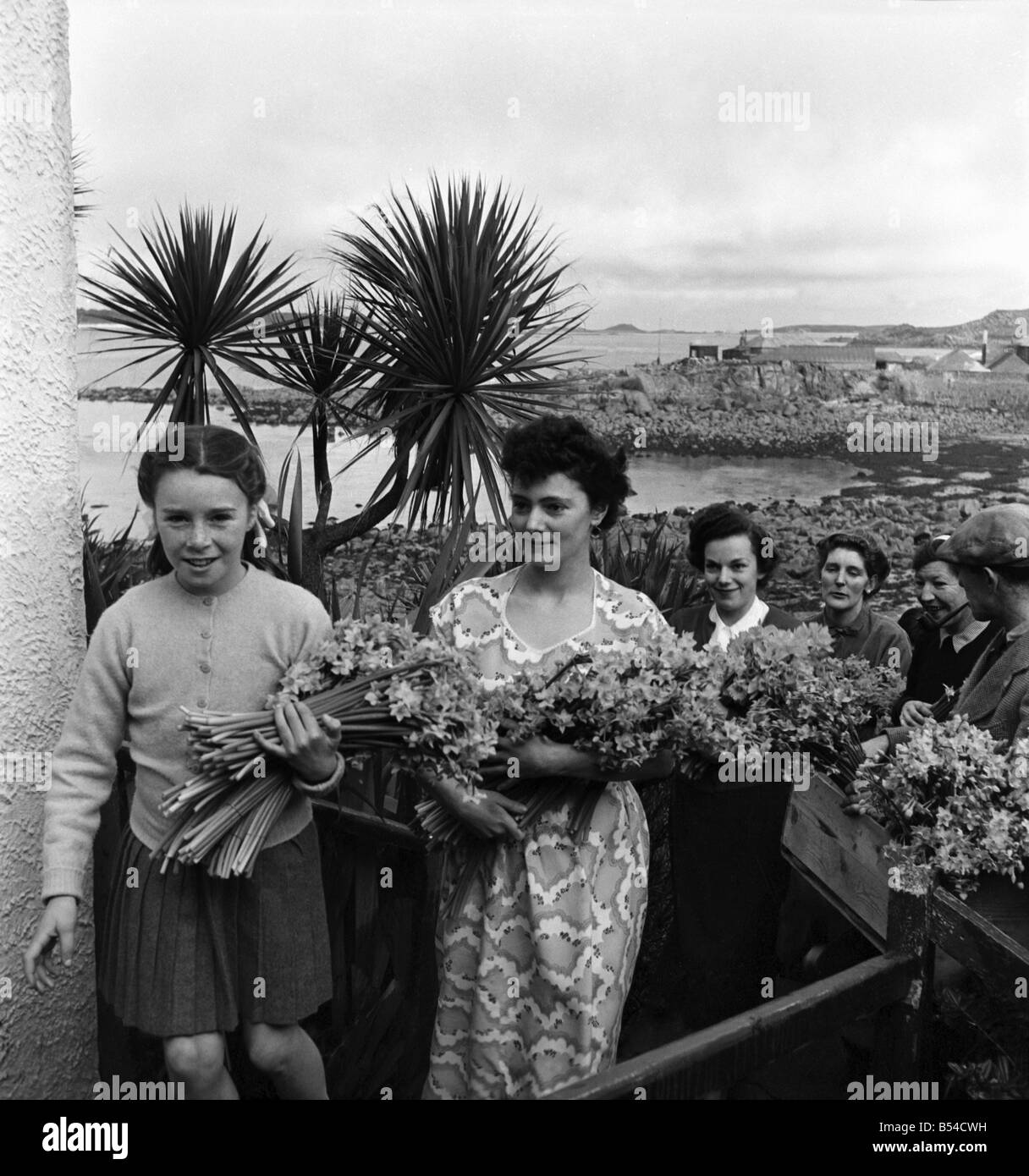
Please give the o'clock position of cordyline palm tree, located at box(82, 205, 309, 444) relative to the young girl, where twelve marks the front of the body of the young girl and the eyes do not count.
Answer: The cordyline palm tree is roughly at 6 o'clock from the young girl.

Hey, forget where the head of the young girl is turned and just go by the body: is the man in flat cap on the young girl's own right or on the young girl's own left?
on the young girl's own left

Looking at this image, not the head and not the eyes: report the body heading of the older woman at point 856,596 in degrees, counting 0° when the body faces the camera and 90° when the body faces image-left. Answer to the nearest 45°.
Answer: approximately 45°

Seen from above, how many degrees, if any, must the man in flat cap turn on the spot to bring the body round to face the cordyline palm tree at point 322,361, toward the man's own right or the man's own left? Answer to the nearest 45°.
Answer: approximately 45° to the man's own right

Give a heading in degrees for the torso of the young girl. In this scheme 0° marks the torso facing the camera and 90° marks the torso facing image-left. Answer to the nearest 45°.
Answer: approximately 0°

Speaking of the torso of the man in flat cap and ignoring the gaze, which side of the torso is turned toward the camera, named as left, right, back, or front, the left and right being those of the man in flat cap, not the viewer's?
left

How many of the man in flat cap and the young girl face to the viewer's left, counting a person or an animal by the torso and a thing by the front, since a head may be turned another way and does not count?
1

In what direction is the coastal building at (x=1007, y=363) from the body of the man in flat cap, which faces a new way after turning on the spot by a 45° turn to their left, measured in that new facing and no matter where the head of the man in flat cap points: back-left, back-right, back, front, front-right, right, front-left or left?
back-right

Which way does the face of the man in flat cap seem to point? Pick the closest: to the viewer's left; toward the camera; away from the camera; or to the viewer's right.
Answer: to the viewer's left

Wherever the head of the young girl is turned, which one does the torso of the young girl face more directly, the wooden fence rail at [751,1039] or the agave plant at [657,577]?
the wooden fence rail
